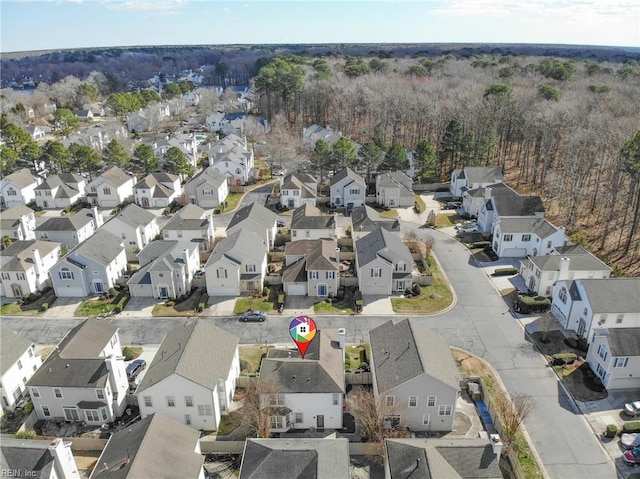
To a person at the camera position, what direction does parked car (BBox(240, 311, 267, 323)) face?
facing to the left of the viewer

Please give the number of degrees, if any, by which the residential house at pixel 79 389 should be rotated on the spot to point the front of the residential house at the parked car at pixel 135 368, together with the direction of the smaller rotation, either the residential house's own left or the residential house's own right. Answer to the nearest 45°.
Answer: approximately 45° to the residential house's own right

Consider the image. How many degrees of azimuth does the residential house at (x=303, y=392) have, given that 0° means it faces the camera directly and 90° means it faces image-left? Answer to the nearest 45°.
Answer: approximately 180°

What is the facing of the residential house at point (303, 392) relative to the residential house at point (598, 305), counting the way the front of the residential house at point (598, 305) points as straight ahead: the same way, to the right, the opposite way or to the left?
to the right

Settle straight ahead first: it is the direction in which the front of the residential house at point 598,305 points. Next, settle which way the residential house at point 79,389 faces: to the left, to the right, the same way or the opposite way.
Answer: to the right

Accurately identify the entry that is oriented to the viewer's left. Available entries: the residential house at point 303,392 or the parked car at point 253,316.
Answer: the parked car

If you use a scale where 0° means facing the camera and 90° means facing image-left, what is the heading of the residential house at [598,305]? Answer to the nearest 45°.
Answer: approximately 45°

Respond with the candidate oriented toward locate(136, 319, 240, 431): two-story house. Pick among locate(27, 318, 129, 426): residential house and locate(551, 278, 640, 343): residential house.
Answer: locate(551, 278, 640, 343): residential house

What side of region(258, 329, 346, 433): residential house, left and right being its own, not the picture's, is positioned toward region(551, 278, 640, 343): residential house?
right

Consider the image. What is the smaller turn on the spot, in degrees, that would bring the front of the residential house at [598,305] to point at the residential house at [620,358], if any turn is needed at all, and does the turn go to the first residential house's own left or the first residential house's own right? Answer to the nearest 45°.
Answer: approximately 45° to the first residential house's own left

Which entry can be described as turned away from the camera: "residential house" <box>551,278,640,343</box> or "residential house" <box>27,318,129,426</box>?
"residential house" <box>27,318,129,426</box>

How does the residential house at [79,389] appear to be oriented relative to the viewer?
away from the camera

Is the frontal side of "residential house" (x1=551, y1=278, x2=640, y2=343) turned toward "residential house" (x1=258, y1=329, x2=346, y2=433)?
yes

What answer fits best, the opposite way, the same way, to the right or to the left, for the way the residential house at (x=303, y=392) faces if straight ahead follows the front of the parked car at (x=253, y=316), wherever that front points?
to the right

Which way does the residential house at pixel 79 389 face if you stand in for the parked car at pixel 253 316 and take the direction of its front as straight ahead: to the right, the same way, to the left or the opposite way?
to the right
